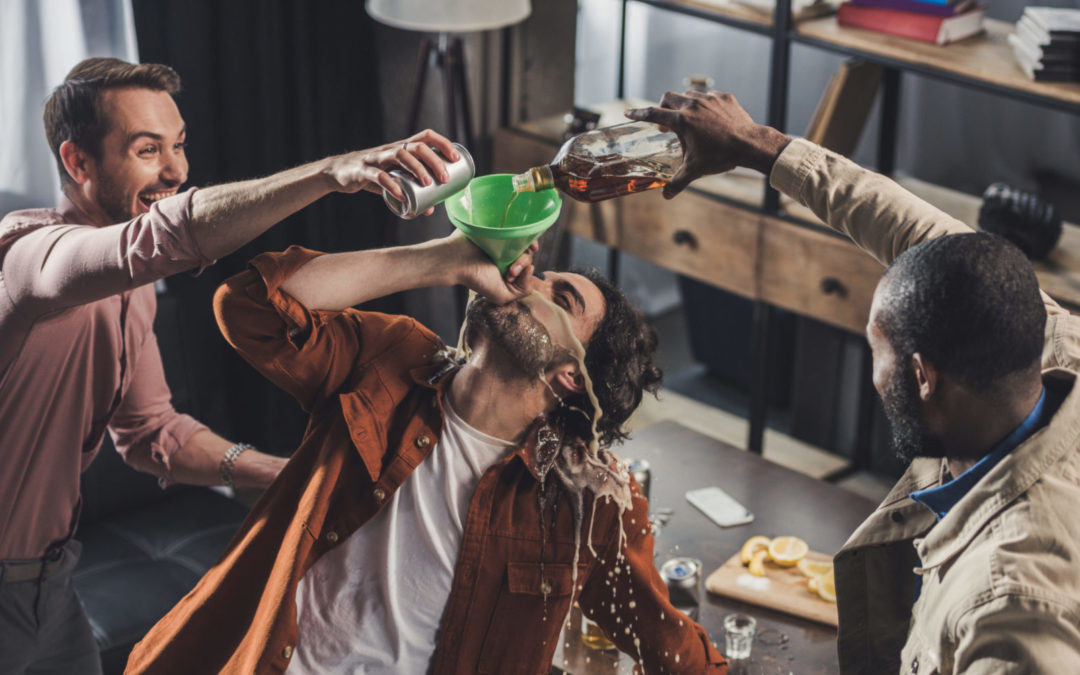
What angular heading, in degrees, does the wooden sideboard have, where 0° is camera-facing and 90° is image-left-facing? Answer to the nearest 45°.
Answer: approximately 45°

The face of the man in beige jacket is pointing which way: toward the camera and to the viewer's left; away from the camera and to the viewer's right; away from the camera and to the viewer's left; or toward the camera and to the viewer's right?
away from the camera and to the viewer's left

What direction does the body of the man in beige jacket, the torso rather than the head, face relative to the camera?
to the viewer's left

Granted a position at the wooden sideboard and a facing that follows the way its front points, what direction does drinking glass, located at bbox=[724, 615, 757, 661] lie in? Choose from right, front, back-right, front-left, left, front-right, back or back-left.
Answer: front-left

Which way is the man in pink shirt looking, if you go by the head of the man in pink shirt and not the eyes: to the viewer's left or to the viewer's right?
to the viewer's right

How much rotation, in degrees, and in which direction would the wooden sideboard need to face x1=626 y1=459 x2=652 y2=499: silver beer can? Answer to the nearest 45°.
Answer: approximately 45° to its left

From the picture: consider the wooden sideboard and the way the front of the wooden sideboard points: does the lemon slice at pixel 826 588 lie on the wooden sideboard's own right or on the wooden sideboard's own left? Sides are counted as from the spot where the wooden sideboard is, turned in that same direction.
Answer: on the wooden sideboard's own left

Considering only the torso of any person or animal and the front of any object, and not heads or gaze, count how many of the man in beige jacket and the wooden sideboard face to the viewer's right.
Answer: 0

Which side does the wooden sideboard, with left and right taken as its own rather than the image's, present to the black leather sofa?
front

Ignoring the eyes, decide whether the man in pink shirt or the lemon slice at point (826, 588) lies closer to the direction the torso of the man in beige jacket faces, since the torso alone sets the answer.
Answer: the man in pink shirt
